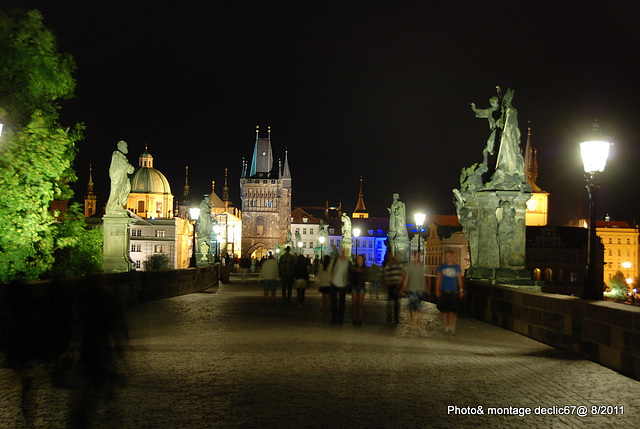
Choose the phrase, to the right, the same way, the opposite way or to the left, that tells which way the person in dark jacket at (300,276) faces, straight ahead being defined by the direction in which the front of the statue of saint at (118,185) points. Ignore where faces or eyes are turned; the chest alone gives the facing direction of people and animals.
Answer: to the left

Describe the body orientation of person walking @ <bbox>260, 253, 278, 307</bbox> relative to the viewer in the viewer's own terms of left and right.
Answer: facing away from the viewer

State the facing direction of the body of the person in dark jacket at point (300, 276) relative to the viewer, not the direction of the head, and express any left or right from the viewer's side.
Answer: facing away from the viewer

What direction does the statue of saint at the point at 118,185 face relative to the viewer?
to the viewer's right
